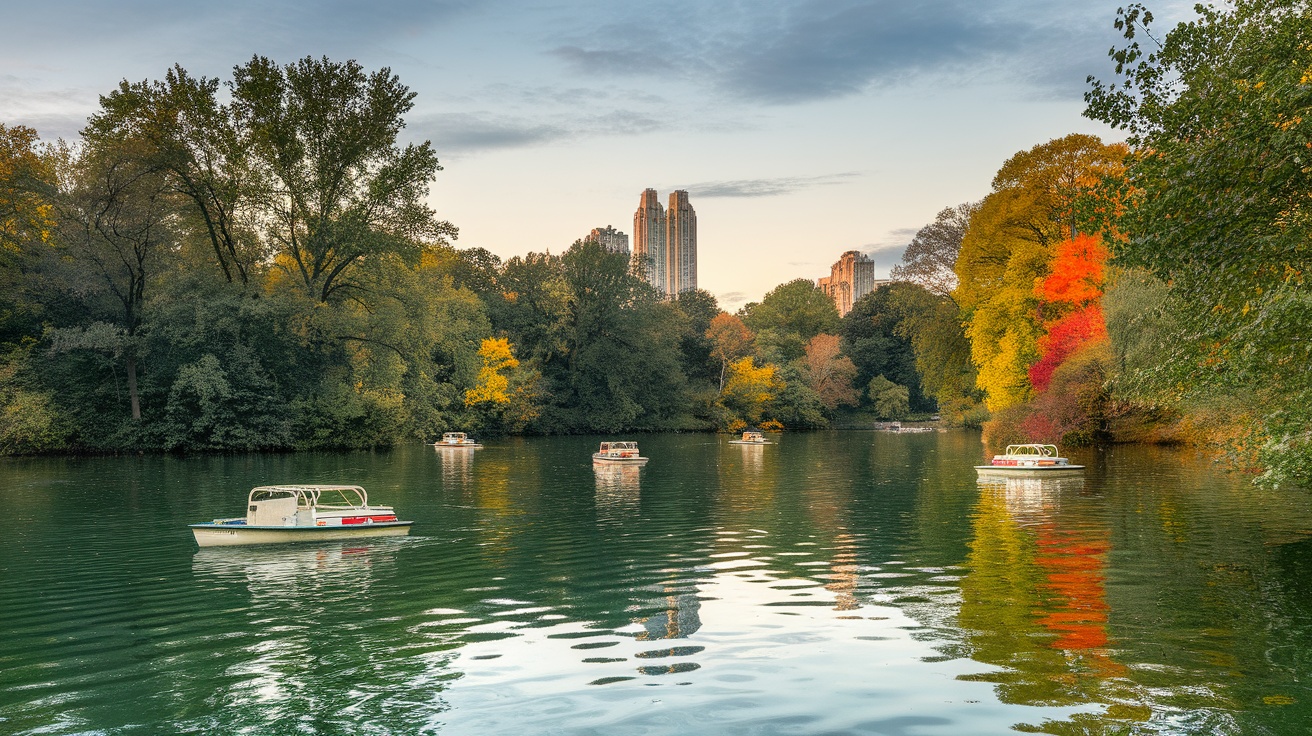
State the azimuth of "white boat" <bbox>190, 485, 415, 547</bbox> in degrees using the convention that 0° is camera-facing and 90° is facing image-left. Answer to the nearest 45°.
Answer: approximately 90°
